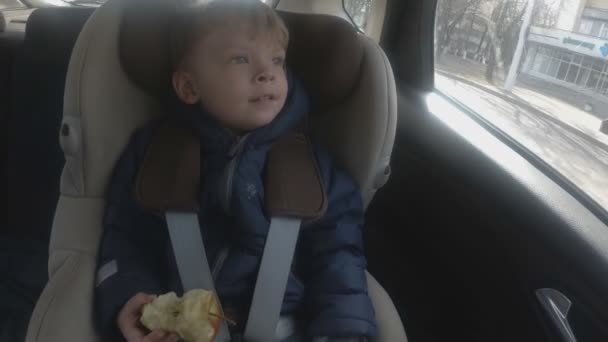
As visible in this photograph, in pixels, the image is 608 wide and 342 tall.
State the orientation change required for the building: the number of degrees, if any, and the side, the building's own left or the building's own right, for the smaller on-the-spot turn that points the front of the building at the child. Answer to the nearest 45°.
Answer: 0° — it already faces them

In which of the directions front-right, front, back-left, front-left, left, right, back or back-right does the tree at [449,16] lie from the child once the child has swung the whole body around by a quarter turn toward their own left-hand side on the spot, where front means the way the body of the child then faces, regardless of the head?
front-left

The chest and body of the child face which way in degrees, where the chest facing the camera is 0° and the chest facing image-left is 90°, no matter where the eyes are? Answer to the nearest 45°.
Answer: approximately 0°

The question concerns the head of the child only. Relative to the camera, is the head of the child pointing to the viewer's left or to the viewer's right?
to the viewer's right

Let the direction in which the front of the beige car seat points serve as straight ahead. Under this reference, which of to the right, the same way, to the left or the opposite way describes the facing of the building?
to the right

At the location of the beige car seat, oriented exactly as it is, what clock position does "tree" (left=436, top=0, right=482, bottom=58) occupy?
The tree is roughly at 8 o'clock from the beige car seat.

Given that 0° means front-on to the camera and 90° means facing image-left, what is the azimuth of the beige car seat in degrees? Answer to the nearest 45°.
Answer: approximately 0°

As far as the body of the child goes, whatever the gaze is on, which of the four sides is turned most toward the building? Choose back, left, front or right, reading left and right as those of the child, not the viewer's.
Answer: back

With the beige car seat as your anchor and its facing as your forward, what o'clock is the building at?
The building is roughly at 7 o'clock from the beige car seat.

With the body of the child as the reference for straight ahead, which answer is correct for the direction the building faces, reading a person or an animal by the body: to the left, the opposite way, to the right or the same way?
to the right

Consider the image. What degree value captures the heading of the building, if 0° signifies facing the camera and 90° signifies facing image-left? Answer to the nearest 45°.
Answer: approximately 45°
